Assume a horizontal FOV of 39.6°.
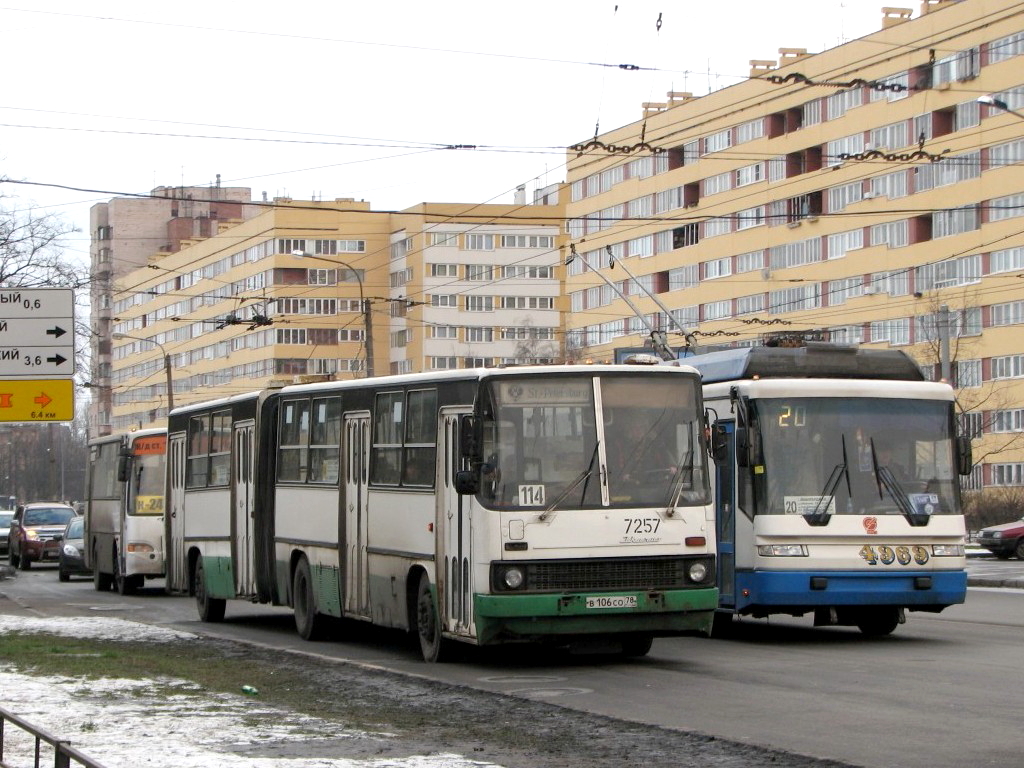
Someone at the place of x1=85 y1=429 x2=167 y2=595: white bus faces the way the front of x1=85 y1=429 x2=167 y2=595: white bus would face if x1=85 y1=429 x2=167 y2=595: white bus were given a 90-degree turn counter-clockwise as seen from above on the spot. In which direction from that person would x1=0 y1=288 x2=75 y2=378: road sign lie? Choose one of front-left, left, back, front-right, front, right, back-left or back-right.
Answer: back-right

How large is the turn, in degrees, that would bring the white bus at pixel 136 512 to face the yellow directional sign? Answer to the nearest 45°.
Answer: approximately 45° to its right

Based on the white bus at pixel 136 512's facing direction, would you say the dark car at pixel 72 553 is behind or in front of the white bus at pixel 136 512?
behind

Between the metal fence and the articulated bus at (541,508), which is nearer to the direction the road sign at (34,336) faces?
the metal fence

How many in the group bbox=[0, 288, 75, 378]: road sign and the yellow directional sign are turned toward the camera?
2

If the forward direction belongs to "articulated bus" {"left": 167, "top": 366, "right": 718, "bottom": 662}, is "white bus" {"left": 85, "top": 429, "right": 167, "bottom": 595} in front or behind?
behind

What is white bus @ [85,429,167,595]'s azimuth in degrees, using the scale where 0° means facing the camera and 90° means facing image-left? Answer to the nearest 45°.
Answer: approximately 315°

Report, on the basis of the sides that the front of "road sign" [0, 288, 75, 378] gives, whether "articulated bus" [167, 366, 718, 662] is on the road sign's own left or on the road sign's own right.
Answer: on the road sign's own left

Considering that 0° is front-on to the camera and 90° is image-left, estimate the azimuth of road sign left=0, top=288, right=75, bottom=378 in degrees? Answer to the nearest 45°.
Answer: approximately 0°

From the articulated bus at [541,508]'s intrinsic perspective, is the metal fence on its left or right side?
on its right
